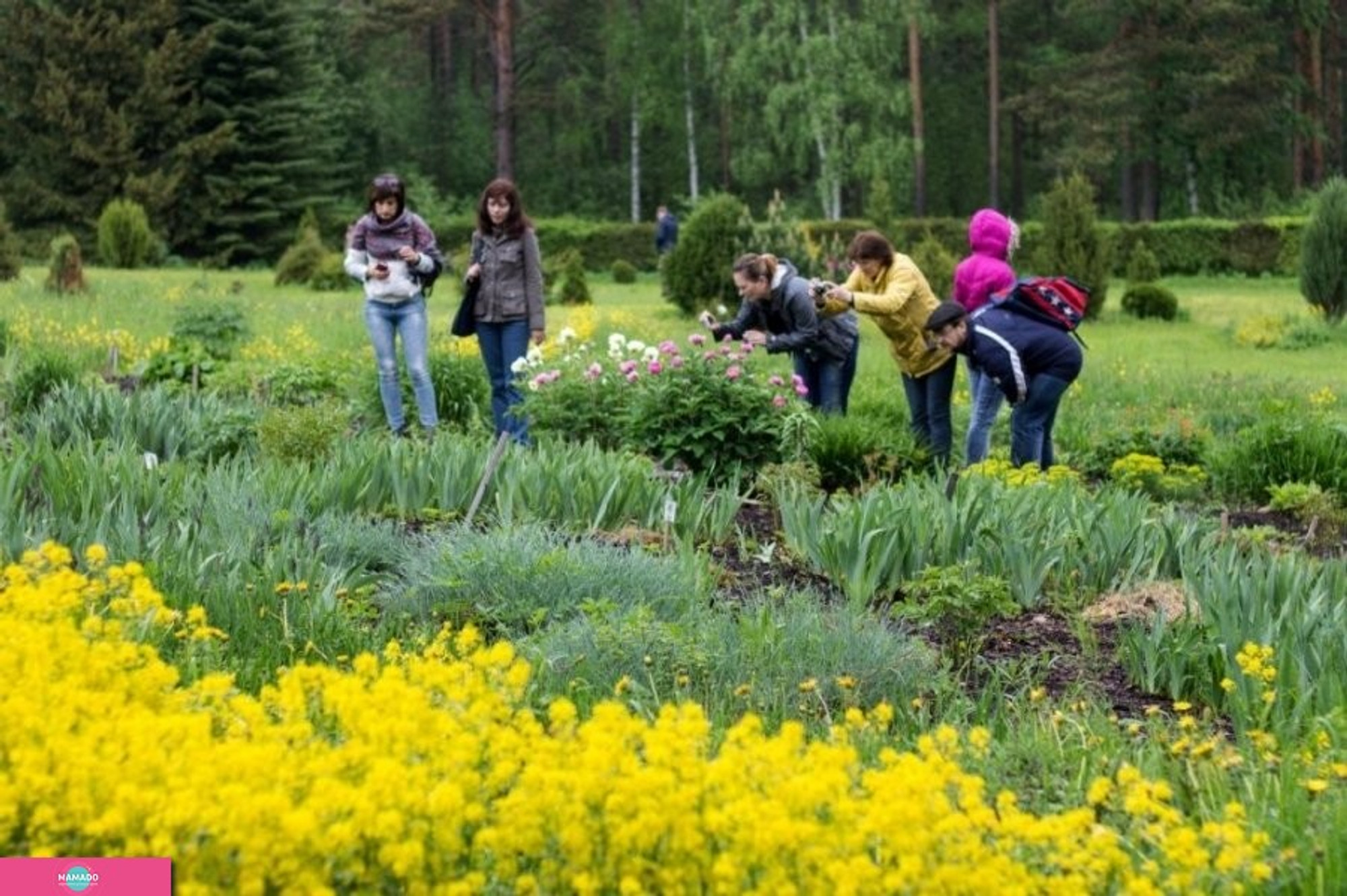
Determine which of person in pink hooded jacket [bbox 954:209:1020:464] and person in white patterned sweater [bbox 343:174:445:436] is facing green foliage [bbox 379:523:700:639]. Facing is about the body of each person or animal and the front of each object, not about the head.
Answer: the person in white patterned sweater

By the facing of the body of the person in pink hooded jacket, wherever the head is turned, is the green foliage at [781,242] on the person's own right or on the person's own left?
on the person's own left

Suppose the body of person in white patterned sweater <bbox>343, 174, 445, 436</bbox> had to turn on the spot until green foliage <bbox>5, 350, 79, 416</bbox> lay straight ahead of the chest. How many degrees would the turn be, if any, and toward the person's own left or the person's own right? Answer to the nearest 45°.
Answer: approximately 90° to the person's own right

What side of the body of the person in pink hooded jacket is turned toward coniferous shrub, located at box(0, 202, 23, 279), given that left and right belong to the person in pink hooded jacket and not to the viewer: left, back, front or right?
left

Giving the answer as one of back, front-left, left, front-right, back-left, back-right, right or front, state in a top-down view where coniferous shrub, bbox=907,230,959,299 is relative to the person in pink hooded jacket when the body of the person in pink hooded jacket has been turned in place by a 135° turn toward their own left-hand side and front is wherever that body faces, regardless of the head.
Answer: right

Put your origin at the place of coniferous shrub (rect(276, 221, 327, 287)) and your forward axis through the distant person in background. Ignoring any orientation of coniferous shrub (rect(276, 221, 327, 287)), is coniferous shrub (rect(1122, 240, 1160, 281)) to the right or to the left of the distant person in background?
right

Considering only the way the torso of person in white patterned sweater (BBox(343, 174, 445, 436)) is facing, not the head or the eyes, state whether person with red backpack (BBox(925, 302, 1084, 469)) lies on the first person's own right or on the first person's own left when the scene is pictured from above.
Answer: on the first person's own left

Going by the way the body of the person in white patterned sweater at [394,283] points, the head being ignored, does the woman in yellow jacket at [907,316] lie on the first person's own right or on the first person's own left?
on the first person's own left

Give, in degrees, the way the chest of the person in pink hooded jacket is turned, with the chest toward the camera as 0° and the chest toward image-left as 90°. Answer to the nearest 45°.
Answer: approximately 225°

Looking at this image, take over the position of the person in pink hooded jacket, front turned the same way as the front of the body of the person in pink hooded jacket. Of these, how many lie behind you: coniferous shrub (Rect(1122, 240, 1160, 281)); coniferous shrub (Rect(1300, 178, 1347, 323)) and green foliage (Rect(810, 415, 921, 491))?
1

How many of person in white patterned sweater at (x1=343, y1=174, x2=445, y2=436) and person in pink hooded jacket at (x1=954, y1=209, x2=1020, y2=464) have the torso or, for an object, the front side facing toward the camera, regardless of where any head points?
1

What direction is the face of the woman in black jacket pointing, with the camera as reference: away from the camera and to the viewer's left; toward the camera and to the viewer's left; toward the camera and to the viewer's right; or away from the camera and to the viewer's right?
toward the camera and to the viewer's left
